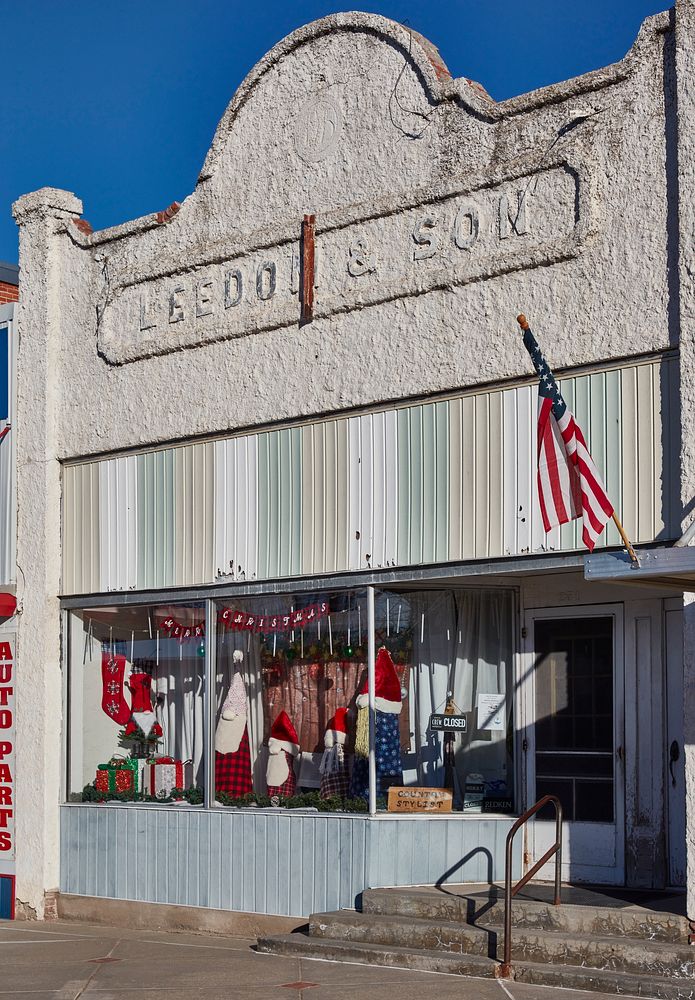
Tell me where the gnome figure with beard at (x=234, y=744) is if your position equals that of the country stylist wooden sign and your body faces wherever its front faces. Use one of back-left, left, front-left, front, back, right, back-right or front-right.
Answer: back-right

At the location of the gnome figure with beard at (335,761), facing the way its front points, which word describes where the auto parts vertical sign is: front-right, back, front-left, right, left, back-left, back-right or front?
right

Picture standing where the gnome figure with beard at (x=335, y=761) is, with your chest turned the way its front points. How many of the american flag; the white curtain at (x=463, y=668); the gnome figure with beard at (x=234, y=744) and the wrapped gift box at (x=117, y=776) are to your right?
2

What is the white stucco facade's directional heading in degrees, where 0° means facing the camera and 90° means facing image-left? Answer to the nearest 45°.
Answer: approximately 45°

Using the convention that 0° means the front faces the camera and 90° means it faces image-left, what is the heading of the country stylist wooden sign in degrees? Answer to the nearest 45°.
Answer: approximately 0°

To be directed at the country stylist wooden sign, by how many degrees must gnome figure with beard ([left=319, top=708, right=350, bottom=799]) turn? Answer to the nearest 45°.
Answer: approximately 90° to its left

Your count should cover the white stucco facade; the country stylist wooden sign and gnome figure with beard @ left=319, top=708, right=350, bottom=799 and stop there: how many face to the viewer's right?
0

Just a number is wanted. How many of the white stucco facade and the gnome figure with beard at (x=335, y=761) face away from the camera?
0

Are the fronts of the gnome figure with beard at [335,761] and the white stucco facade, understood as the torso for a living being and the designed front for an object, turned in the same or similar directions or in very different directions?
same or similar directions

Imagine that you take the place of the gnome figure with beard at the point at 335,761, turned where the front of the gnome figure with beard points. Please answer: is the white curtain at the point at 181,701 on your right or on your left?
on your right

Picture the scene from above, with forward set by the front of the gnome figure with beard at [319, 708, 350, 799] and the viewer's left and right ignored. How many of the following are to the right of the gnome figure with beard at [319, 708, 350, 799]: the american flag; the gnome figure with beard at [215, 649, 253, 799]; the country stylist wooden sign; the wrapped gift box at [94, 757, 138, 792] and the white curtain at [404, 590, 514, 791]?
2
